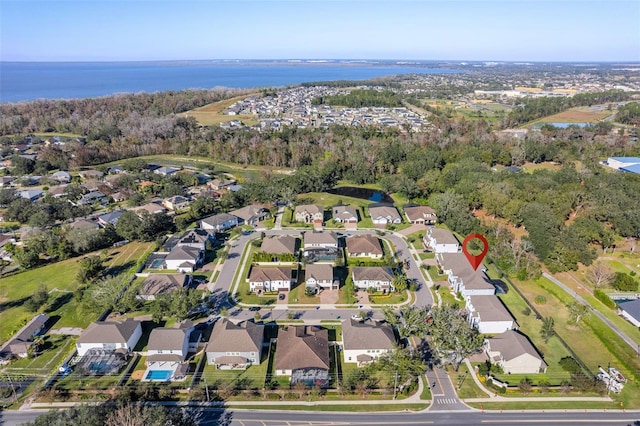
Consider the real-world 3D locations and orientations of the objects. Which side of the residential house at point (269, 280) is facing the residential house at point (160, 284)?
right

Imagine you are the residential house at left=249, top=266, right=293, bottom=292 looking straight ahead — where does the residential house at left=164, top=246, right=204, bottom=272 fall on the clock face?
the residential house at left=164, top=246, right=204, bottom=272 is roughly at 4 o'clock from the residential house at left=249, top=266, right=293, bottom=292.

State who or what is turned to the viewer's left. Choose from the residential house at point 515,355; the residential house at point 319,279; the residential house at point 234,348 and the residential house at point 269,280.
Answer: the residential house at point 515,355

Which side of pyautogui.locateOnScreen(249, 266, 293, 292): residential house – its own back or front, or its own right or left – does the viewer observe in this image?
front

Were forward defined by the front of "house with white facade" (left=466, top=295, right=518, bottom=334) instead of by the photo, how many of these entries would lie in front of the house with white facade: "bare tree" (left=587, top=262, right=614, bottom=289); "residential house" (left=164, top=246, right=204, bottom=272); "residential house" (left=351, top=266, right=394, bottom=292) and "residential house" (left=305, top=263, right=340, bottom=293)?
3

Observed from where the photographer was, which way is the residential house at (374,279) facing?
facing the viewer

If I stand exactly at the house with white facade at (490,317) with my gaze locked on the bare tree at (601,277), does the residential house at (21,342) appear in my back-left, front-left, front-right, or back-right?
back-left

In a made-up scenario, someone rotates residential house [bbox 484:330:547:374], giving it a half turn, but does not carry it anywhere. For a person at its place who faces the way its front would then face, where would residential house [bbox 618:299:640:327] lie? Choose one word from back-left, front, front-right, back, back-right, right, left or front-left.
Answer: front-left

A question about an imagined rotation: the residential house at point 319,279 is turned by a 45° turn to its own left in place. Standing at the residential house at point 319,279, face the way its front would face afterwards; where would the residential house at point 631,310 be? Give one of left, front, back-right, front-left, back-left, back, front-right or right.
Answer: front-left

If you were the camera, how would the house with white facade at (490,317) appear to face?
facing to the left of the viewer

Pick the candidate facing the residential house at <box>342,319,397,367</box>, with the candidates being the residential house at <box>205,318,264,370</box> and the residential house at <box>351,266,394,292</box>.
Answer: the residential house at <box>351,266,394,292</box>

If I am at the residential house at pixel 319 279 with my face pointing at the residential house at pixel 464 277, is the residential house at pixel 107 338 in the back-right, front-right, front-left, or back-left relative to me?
back-right

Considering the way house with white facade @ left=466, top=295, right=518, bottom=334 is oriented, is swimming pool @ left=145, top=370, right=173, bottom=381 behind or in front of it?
in front

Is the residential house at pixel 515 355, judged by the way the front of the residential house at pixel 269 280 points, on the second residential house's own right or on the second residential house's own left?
on the second residential house's own left

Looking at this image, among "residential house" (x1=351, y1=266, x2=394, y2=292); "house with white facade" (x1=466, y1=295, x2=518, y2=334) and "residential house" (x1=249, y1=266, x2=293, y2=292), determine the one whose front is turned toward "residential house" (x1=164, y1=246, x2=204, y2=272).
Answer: the house with white facade

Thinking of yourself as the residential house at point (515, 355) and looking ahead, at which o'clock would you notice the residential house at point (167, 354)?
the residential house at point (167, 354) is roughly at 11 o'clock from the residential house at point (515, 355).

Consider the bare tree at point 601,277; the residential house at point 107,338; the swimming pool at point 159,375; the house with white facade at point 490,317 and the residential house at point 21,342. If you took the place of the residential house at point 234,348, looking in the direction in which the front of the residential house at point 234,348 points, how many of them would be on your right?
2

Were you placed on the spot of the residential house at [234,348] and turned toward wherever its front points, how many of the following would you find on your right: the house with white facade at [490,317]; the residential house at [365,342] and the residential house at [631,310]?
3

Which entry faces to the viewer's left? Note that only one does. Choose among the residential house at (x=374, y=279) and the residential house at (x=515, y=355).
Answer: the residential house at (x=515, y=355)
